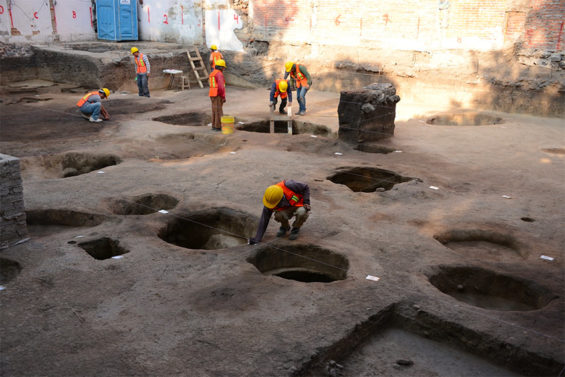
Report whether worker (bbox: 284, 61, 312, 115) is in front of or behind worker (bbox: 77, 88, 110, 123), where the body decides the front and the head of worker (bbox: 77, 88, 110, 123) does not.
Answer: in front

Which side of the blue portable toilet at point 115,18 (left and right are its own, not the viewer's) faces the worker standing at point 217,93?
front

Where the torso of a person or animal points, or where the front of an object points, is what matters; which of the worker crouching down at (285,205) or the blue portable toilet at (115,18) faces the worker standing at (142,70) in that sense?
the blue portable toilet

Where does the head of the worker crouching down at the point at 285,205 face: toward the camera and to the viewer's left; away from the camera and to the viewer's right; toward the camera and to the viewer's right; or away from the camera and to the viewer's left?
toward the camera and to the viewer's left

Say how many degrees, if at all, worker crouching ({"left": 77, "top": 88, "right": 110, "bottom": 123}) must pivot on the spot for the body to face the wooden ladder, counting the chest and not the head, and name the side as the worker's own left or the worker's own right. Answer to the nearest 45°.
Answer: approximately 45° to the worker's own left

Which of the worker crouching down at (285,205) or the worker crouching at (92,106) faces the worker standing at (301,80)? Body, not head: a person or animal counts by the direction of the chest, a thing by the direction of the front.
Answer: the worker crouching at (92,106)

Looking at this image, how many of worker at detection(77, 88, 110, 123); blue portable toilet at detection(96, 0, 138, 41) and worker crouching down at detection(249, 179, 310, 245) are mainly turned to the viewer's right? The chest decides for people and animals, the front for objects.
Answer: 1

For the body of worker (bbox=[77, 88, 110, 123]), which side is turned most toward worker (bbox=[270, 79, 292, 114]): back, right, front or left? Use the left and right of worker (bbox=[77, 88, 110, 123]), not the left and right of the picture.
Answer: front

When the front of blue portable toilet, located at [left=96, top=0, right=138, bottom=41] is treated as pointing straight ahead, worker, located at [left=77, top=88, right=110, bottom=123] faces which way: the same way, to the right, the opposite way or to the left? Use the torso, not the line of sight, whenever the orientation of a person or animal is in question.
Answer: to the left

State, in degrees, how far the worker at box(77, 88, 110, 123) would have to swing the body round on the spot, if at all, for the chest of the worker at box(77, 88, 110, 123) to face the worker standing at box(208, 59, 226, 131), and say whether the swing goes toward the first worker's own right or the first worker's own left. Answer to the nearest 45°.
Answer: approximately 45° to the first worker's own right

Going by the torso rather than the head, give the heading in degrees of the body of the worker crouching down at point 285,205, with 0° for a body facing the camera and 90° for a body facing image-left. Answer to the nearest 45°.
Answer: approximately 45°

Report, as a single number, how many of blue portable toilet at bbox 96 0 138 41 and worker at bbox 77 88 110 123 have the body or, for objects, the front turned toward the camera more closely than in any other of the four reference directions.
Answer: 1

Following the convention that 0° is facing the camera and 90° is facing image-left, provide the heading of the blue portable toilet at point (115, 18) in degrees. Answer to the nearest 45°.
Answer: approximately 0°

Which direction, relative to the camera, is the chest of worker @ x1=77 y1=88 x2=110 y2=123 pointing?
to the viewer's right

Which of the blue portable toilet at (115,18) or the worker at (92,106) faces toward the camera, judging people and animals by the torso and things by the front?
the blue portable toilet
